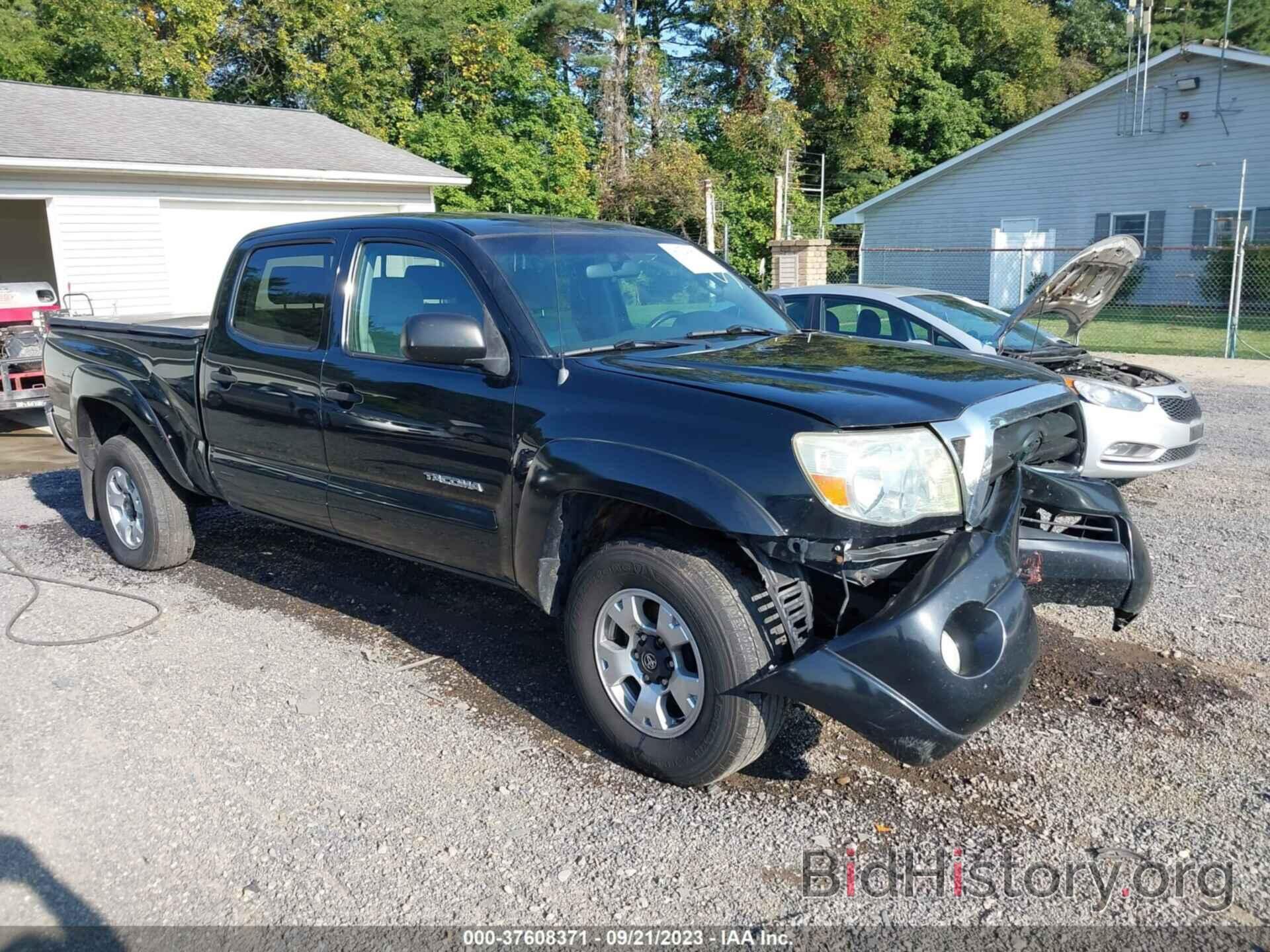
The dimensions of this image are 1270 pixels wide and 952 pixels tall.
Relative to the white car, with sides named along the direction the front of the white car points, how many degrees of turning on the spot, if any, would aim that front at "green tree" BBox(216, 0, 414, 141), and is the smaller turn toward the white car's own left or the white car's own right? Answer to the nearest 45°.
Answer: approximately 180°

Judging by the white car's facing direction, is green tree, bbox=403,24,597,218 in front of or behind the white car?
behind

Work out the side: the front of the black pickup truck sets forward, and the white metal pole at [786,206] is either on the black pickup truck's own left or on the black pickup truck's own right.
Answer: on the black pickup truck's own left

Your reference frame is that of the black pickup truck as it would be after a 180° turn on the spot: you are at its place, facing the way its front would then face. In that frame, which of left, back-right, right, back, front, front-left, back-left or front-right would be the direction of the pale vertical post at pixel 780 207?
front-right

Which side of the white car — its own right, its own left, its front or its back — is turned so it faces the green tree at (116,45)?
back

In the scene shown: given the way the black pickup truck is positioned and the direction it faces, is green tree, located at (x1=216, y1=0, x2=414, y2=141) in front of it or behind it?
behind

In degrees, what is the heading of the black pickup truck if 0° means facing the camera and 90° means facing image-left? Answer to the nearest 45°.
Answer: approximately 315°

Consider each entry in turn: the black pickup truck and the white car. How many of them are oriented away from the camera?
0

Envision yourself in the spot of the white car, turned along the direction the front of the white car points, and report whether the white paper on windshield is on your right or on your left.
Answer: on your right

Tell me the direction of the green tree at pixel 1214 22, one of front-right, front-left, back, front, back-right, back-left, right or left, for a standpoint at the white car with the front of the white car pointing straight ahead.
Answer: back-left

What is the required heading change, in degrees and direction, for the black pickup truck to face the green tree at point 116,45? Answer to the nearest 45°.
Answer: approximately 180°
